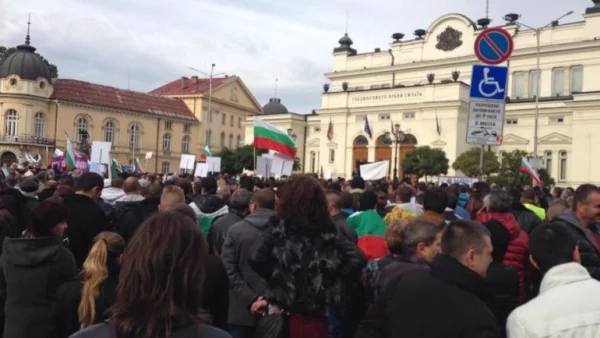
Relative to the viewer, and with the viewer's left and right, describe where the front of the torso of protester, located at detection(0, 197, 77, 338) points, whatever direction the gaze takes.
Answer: facing away from the viewer and to the right of the viewer

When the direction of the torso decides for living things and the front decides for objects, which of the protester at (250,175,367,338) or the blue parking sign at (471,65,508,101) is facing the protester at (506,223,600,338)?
the blue parking sign

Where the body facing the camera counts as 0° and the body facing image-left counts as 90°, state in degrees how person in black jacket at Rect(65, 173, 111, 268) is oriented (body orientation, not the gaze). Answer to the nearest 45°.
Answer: approximately 225°

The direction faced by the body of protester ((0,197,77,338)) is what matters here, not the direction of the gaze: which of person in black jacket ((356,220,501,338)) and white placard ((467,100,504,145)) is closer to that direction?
the white placard

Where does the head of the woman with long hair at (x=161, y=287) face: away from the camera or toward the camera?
away from the camera

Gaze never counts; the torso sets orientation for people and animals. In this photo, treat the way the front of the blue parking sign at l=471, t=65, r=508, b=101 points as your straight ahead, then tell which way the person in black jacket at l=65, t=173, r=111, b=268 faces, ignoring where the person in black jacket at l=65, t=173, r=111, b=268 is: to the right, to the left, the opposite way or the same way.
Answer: the opposite way

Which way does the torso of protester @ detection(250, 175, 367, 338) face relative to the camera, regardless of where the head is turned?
away from the camera

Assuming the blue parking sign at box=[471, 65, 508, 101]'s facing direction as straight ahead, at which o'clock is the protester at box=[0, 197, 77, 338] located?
The protester is roughly at 1 o'clock from the blue parking sign.

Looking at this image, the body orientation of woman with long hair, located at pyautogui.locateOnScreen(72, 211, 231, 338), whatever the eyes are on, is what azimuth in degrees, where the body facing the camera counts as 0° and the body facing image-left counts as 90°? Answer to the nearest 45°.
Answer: approximately 180°

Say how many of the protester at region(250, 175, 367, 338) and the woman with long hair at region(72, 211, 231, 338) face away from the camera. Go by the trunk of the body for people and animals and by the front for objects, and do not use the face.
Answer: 2

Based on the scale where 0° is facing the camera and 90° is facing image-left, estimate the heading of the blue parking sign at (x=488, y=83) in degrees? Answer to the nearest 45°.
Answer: approximately 0°
